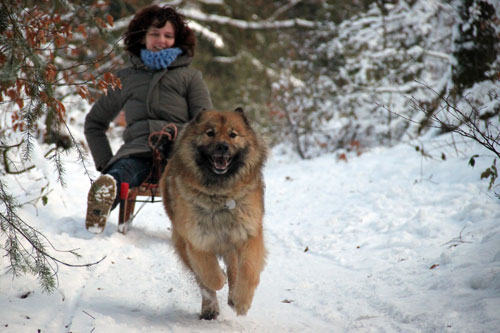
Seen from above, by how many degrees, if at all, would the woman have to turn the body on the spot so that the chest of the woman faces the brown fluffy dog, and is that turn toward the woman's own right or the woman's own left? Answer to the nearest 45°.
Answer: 0° — they already face it

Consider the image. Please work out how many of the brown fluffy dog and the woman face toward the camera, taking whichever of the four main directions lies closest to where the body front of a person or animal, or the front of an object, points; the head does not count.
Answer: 2

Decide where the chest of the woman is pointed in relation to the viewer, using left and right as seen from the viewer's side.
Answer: facing the viewer

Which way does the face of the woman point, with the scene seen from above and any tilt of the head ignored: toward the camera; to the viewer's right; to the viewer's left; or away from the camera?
toward the camera

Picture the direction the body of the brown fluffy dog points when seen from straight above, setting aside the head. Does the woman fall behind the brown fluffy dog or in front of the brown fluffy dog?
behind

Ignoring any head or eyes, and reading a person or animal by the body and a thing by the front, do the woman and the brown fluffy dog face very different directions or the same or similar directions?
same or similar directions
